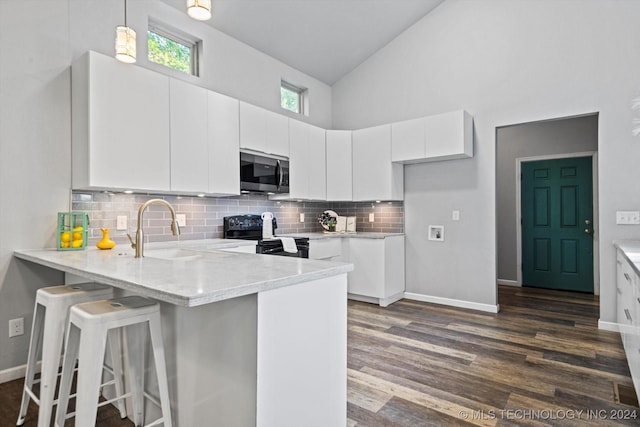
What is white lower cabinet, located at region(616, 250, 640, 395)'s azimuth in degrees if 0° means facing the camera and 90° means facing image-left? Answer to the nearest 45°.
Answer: approximately 90°

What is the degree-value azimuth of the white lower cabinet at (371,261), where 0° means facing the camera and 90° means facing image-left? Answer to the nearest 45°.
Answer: approximately 45°

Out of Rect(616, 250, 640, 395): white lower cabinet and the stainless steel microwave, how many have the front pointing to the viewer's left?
1

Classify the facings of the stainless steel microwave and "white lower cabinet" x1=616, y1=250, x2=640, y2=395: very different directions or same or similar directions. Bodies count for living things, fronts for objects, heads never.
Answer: very different directions

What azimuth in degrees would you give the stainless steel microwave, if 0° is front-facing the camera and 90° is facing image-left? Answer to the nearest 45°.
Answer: approximately 315°

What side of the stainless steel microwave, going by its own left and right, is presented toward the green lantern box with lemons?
right

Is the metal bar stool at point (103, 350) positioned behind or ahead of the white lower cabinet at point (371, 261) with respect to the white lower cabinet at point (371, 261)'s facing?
ahead

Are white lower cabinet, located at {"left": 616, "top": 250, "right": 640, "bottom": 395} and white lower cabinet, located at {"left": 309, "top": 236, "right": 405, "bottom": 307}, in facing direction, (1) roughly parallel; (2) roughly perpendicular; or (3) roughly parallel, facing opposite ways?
roughly perpendicular

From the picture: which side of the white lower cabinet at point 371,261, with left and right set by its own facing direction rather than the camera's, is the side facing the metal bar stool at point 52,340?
front
